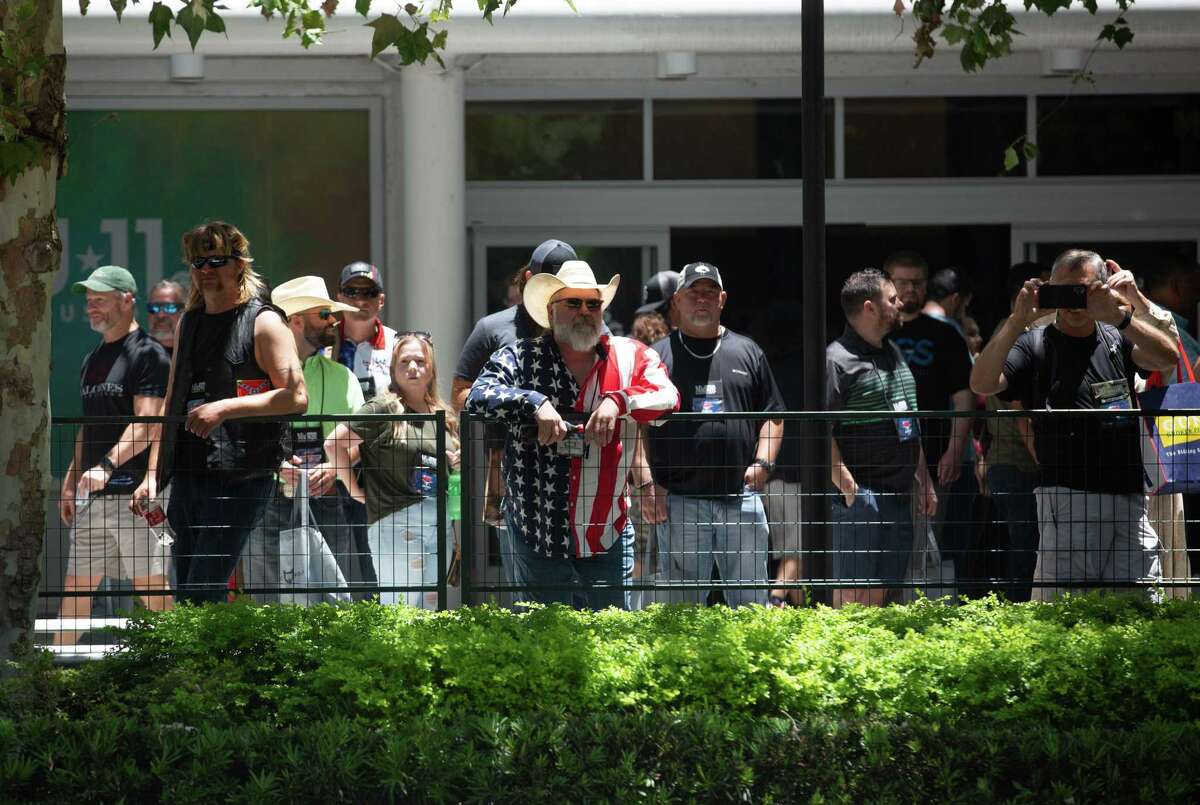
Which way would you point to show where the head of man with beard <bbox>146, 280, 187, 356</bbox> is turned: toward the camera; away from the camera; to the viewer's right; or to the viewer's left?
toward the camera

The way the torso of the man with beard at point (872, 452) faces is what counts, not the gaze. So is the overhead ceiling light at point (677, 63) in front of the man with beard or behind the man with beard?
behind

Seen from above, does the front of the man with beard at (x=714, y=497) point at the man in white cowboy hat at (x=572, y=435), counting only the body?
no

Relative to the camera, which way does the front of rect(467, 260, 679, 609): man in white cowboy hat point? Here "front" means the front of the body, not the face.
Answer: toward the camera

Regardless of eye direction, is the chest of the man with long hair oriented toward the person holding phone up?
no

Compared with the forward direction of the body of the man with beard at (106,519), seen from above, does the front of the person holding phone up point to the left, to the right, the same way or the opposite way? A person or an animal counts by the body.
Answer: the same way

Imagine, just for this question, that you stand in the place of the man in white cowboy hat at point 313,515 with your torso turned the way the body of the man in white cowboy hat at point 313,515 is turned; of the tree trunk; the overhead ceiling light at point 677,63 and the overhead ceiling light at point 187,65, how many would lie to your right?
1

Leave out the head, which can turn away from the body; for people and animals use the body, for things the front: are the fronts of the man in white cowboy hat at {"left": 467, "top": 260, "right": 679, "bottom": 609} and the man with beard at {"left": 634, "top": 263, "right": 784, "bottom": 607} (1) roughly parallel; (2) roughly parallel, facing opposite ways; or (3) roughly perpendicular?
roughly parallel

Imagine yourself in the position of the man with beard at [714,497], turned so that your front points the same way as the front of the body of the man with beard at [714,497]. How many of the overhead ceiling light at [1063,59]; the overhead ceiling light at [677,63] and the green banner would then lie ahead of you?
0

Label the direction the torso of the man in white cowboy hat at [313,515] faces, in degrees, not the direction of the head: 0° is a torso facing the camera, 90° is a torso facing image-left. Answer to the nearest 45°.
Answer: approximately 315°

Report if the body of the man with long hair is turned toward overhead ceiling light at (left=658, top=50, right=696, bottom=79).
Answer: no

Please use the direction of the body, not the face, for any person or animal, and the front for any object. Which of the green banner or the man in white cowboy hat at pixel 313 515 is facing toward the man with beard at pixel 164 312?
the green banner

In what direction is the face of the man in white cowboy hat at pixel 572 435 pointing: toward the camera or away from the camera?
toward the camera

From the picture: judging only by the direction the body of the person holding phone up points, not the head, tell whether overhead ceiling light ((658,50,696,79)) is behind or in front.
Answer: behind

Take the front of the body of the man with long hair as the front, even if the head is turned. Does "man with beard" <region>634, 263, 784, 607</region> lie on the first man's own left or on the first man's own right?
on the first man's own left

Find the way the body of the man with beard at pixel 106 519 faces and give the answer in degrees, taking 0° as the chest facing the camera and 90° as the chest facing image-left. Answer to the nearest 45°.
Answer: approximately 45°

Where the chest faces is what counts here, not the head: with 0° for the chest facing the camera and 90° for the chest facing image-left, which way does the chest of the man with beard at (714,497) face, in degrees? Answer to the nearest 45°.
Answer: approximately 0°

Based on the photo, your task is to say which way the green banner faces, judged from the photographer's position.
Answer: facing the viewer
